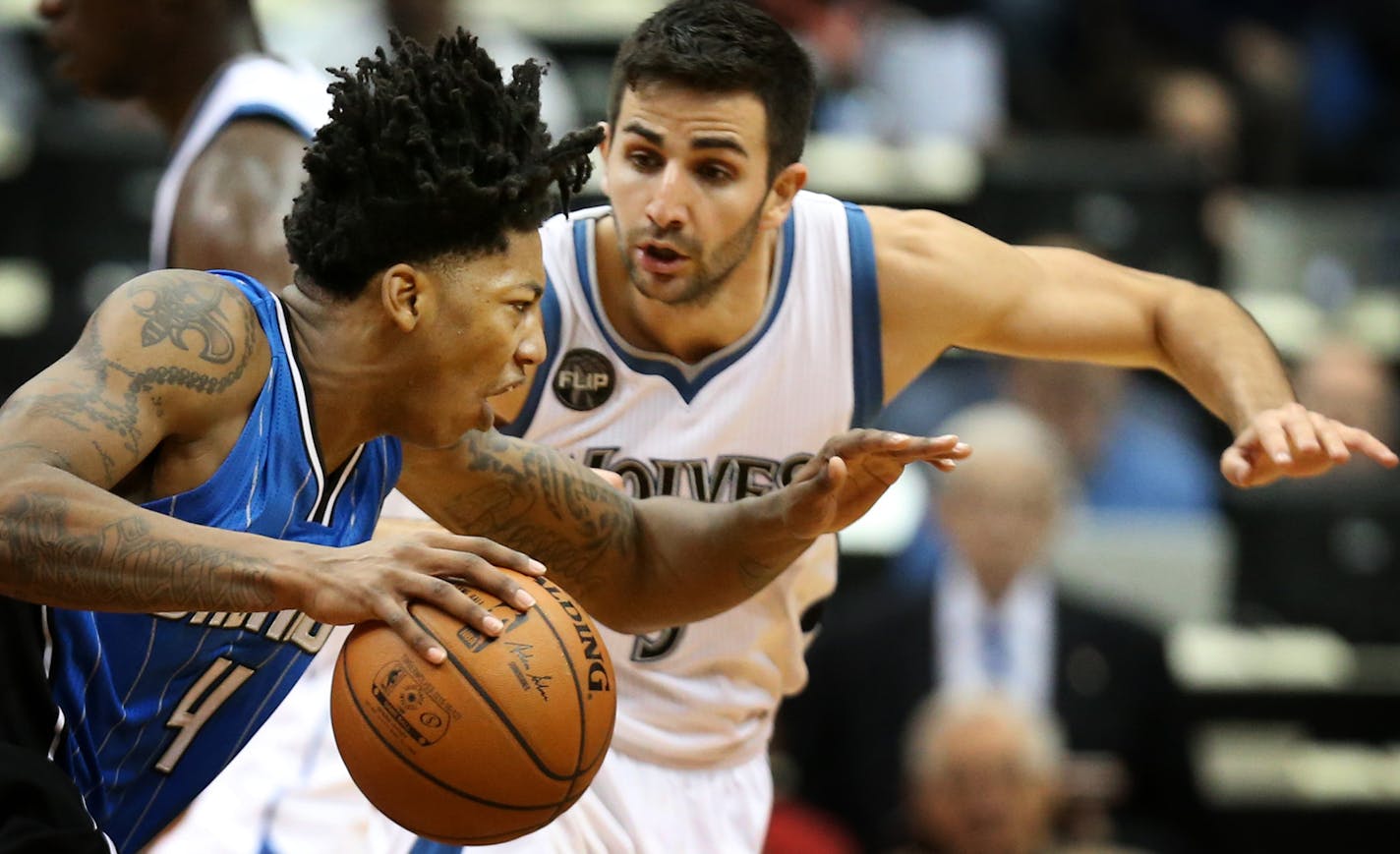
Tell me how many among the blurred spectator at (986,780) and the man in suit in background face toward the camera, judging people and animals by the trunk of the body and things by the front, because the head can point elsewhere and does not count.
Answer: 2

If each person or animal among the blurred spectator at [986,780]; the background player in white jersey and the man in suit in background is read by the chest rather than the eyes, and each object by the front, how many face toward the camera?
2

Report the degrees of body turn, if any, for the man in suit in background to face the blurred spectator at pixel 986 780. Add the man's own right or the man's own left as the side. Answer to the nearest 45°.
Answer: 0° — they already face them

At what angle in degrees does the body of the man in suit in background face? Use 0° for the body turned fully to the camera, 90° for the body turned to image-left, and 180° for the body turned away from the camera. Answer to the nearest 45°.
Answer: approximately 0°

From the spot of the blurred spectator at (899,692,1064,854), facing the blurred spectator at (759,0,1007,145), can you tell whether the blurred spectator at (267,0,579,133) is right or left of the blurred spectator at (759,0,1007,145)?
left

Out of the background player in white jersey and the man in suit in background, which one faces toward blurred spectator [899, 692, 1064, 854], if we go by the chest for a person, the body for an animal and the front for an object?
the man in suit in background

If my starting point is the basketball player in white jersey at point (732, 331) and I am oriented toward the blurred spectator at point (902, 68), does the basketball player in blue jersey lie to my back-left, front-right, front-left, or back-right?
back-left
